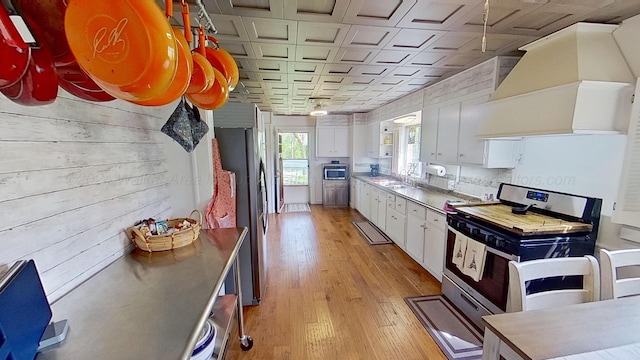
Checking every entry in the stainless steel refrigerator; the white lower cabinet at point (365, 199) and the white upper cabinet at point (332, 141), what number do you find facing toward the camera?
1

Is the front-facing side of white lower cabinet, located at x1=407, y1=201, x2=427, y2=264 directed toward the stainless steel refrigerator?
yes

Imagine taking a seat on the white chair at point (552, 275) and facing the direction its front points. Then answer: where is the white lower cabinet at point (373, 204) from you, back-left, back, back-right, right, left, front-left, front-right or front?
back

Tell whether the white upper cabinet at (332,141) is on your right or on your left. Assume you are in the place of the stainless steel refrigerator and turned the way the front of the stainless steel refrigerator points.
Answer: on your left

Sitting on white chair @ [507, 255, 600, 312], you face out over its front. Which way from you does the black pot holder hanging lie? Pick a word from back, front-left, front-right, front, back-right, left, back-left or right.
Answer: right

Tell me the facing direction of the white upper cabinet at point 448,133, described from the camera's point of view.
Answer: facing the viewer and to the left of the viewer

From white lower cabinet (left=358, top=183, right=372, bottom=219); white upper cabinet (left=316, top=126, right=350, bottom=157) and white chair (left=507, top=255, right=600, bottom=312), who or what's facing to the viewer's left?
the white lower cabinet

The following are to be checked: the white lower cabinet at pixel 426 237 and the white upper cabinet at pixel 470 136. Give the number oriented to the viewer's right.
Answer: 0

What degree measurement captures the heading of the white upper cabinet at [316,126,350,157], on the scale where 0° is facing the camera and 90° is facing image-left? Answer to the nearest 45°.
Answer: approximately 0°

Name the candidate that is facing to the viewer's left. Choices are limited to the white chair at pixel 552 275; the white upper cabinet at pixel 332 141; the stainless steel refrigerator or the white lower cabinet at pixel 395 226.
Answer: the white lower cabinet

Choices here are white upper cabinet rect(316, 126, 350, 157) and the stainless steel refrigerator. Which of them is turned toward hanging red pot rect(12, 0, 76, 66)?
the white upper cabinet

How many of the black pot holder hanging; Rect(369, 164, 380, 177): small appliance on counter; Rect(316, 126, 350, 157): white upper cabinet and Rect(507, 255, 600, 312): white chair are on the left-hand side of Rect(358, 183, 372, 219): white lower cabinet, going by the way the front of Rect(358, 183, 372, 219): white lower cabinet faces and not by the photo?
2

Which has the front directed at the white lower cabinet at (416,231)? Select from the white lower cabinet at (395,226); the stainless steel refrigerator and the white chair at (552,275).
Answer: the stainless steel refrigerator

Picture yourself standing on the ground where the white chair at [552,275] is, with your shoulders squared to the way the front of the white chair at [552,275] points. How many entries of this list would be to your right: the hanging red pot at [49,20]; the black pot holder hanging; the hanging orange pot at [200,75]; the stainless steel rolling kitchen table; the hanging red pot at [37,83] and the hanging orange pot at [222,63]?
6

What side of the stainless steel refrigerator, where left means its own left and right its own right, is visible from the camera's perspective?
right

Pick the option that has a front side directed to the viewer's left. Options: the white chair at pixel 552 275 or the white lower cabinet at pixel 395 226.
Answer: the white lower cabinet
